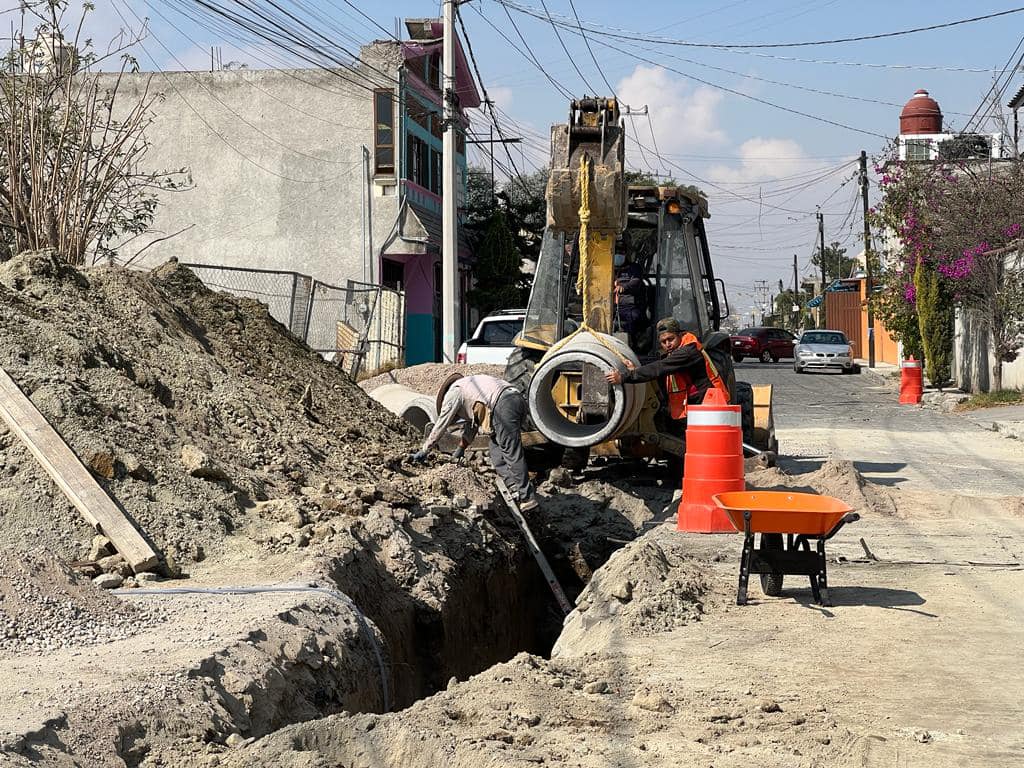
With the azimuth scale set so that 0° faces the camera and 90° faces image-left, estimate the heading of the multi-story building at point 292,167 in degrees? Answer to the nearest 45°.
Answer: approximately 270°

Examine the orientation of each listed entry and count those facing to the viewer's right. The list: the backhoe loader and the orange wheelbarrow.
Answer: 0

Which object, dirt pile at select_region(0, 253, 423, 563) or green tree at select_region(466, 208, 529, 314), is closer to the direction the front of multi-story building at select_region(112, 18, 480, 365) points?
the green tree

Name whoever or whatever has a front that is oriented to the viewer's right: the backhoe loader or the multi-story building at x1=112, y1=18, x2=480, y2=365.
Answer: the multi-story building

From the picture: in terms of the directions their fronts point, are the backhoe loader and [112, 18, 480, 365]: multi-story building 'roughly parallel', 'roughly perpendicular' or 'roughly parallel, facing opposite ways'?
roughly perpendicular

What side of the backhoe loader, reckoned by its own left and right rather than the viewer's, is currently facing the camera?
back

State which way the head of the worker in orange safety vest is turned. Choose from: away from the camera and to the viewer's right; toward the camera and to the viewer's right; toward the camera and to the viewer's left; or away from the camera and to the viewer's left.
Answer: toward the camera and to the viewer's left

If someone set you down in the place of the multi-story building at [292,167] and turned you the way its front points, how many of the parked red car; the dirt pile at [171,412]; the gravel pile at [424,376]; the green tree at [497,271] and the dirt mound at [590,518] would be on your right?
3

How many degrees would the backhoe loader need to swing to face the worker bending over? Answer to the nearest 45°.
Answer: approximately 135° to its left
